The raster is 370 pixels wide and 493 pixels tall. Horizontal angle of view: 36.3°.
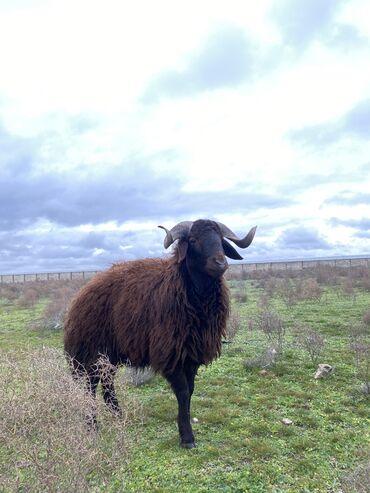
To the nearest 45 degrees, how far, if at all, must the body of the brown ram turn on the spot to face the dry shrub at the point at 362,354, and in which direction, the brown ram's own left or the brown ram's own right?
approximately 90° to the brown ram's own left

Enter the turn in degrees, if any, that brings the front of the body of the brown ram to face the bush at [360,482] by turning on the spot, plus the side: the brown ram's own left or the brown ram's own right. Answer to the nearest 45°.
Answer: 0° — it already faces it

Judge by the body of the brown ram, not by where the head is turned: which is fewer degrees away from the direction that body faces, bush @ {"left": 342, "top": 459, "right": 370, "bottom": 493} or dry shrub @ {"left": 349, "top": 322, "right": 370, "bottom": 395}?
the bush

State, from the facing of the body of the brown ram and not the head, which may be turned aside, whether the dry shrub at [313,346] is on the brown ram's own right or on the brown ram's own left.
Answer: on the brown ram's own left

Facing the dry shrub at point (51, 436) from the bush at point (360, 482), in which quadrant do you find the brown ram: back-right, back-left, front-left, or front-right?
front-right

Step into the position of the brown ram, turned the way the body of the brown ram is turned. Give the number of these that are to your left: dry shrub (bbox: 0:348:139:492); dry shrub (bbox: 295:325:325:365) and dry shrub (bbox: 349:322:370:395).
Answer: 2

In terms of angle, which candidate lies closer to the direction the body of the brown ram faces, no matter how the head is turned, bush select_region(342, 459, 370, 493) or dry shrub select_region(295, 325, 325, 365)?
the bush

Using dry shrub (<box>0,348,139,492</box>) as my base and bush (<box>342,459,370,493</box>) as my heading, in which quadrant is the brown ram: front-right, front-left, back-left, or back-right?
front-left

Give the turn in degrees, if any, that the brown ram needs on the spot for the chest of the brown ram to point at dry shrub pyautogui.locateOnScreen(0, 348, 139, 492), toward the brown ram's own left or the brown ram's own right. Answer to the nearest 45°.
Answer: approximately 45° to the brown ram's own right

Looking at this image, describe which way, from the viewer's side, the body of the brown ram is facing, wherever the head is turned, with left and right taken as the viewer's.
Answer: facing the viewer and to the right of the viewer

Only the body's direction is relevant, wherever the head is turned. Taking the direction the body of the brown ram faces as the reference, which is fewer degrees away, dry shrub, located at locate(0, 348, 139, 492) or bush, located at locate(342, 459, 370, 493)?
the bush
